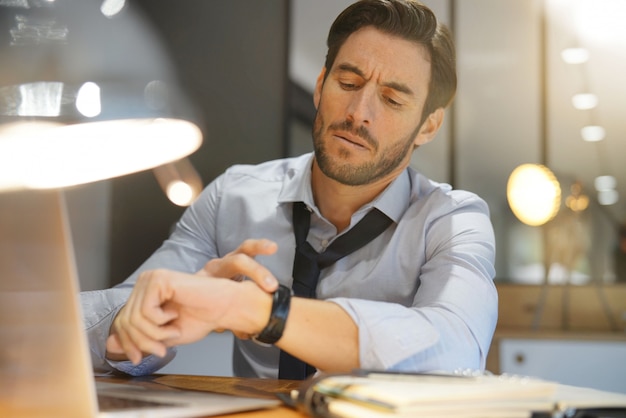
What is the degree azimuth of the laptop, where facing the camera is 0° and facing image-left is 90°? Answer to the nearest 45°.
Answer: approximately 225°

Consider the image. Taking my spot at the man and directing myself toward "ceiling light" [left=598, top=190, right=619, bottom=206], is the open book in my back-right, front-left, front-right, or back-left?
back-right
